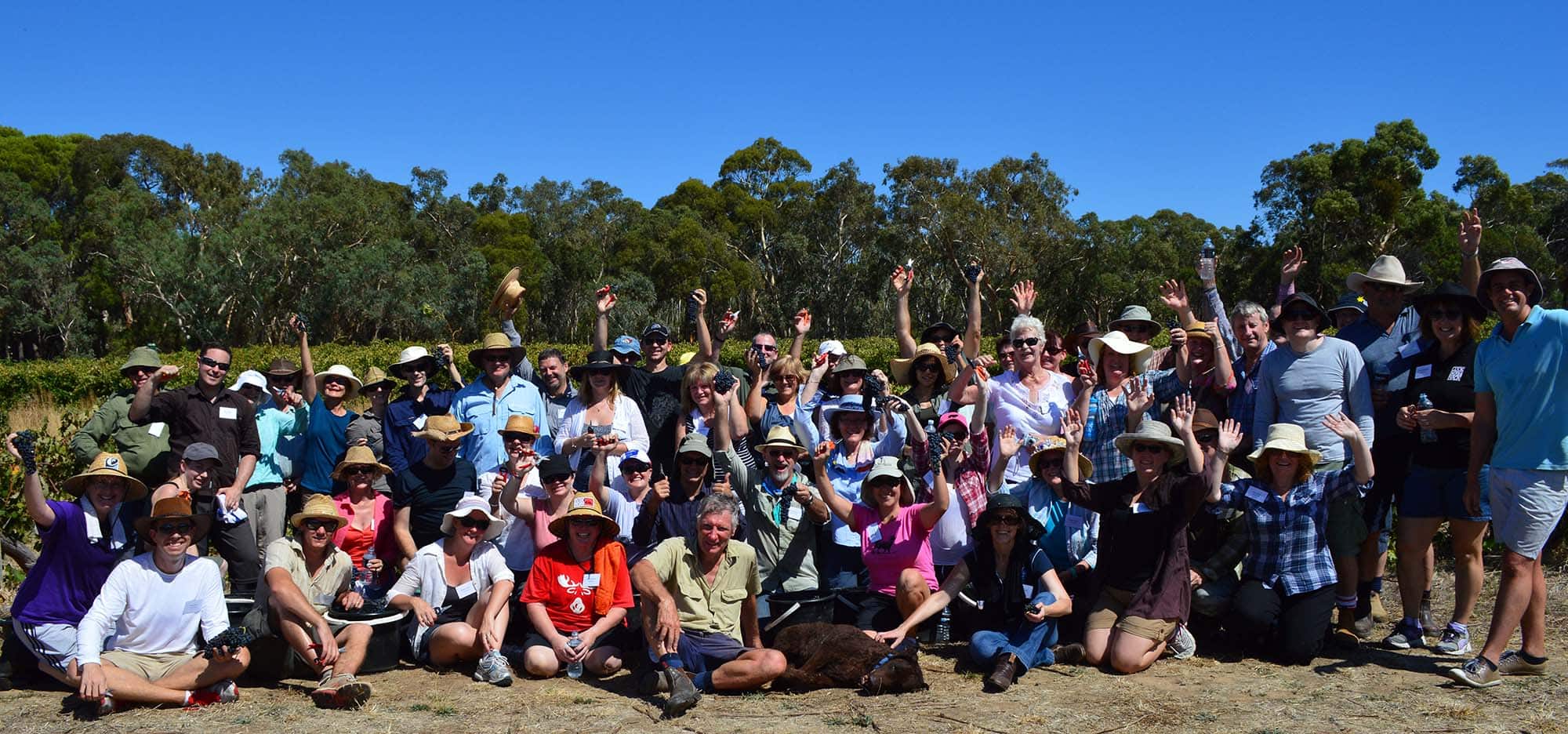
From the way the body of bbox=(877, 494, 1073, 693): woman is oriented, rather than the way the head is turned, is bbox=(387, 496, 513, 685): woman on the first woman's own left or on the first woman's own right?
on the first woman's own right

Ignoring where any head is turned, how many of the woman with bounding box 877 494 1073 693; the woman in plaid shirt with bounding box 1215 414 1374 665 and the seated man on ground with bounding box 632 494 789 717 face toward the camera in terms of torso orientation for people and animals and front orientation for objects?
3

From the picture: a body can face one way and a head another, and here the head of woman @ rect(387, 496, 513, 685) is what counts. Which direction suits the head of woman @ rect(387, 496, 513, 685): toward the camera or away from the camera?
toward the camera

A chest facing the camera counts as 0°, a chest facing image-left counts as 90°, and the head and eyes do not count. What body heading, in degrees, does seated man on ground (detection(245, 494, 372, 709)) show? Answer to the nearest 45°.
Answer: approximately 315°

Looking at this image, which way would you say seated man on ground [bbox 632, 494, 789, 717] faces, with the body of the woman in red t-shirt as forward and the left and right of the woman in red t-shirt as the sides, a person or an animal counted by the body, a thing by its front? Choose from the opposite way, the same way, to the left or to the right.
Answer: the same way

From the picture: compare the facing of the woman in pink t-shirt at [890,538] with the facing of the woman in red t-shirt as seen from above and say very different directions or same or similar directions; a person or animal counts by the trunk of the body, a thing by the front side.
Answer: same or similar directions

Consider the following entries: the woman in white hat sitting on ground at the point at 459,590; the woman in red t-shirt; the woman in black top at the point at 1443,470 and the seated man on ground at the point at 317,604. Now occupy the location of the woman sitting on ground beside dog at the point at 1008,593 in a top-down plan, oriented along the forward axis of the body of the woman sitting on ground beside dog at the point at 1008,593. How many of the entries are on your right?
3

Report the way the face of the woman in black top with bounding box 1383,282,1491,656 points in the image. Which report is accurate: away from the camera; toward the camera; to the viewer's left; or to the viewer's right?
toward the camera

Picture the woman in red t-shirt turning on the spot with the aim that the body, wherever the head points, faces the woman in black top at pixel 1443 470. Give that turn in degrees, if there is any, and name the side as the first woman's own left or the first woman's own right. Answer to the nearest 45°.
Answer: approximately 90° to the first woman's own left

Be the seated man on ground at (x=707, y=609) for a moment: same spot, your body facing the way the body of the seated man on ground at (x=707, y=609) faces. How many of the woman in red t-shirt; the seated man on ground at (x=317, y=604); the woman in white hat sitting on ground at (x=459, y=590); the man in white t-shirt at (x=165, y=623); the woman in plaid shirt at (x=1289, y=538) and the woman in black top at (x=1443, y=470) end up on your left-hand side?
2

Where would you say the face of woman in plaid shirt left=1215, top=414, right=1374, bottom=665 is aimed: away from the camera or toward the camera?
toward the camera

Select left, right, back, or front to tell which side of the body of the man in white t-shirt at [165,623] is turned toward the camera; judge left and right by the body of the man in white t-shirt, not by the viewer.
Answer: front

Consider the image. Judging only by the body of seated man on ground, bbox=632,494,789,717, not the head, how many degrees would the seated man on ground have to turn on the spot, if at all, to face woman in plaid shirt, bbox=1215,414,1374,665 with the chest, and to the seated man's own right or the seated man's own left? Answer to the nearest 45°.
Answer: approximately 90° to the seated man's own left

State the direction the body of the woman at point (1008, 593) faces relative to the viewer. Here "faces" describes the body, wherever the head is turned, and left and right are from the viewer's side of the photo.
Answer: facing the viewer

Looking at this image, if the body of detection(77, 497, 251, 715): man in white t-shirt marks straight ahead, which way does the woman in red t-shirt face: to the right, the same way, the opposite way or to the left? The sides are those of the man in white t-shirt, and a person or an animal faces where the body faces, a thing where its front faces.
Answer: the same way

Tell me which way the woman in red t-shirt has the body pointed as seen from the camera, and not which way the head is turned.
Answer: toward the camera

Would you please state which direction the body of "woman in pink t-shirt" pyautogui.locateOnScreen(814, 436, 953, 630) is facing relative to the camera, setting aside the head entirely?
toward the camera
